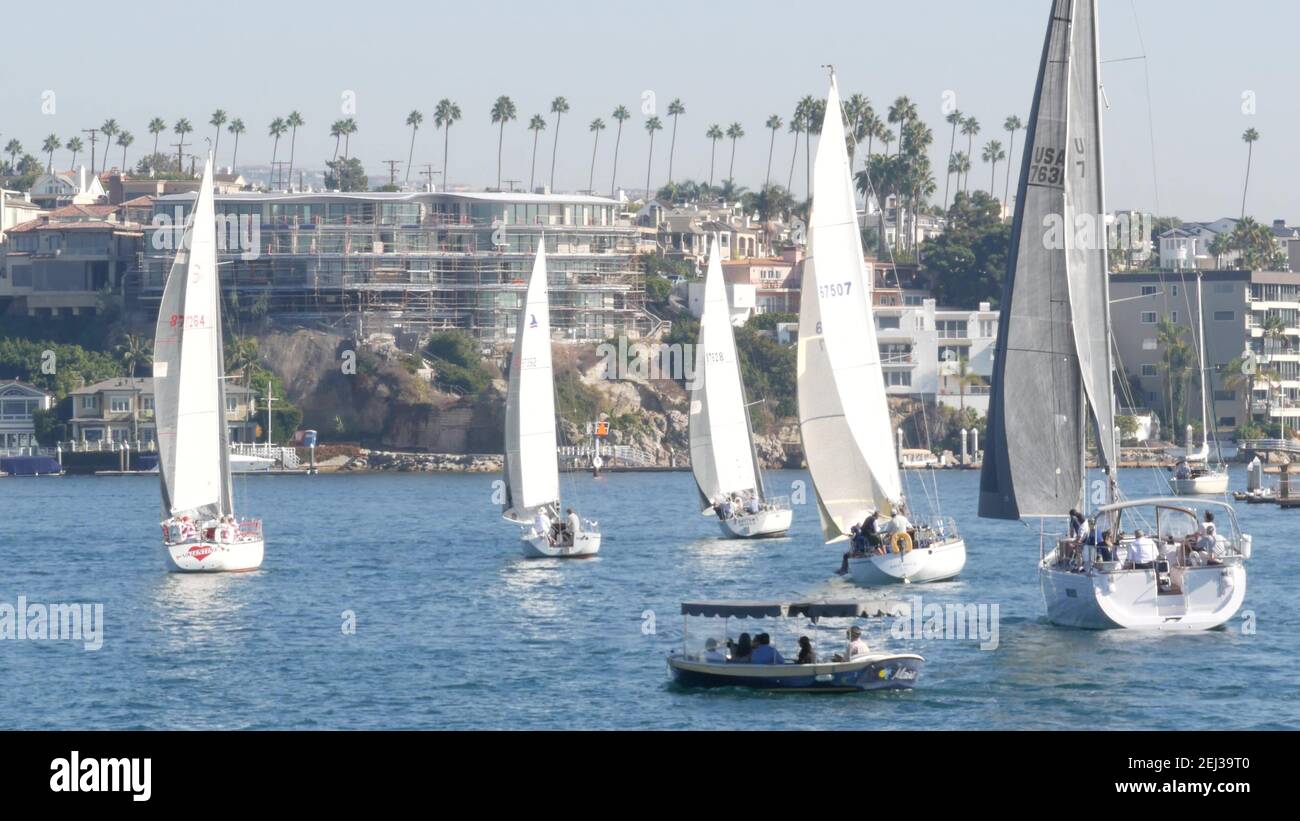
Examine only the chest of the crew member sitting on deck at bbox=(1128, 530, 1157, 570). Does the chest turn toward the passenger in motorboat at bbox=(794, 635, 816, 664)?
no
